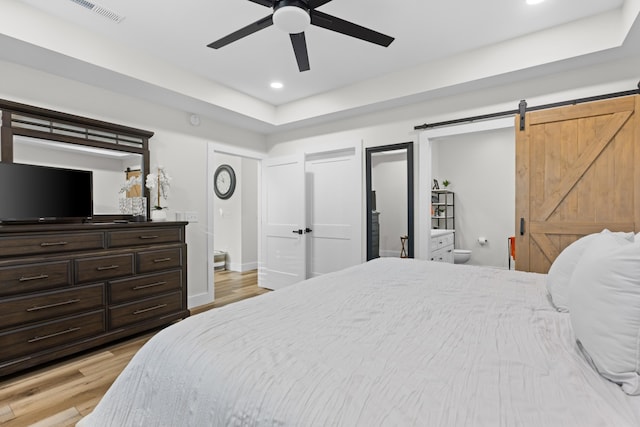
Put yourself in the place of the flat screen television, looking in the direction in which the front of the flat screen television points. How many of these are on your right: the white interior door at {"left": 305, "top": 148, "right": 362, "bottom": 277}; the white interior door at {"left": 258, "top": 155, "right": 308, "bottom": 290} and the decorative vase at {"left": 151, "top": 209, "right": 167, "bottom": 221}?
0

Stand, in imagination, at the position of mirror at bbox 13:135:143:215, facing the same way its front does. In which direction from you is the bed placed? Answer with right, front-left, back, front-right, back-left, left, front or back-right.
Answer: front-right

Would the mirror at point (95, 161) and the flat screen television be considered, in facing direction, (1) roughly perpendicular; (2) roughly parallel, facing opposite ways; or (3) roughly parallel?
roughly parallel

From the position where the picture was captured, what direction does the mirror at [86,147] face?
facing the viewer and to the right of the viewer

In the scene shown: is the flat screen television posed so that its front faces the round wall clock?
no

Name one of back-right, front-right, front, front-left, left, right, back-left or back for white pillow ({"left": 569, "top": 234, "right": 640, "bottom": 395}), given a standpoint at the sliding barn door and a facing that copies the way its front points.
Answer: front-left

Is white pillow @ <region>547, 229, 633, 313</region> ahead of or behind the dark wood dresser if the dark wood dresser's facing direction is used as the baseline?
ahead

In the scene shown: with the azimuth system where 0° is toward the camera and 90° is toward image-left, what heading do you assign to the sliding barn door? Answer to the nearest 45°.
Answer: approximately 45°

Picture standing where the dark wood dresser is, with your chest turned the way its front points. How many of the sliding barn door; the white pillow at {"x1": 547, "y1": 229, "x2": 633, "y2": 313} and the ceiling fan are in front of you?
3

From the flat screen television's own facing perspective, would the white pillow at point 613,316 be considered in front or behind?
in front

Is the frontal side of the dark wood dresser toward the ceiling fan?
yes

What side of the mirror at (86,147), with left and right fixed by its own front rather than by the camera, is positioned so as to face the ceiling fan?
front

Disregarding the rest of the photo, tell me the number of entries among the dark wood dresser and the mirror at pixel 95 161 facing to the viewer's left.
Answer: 0
